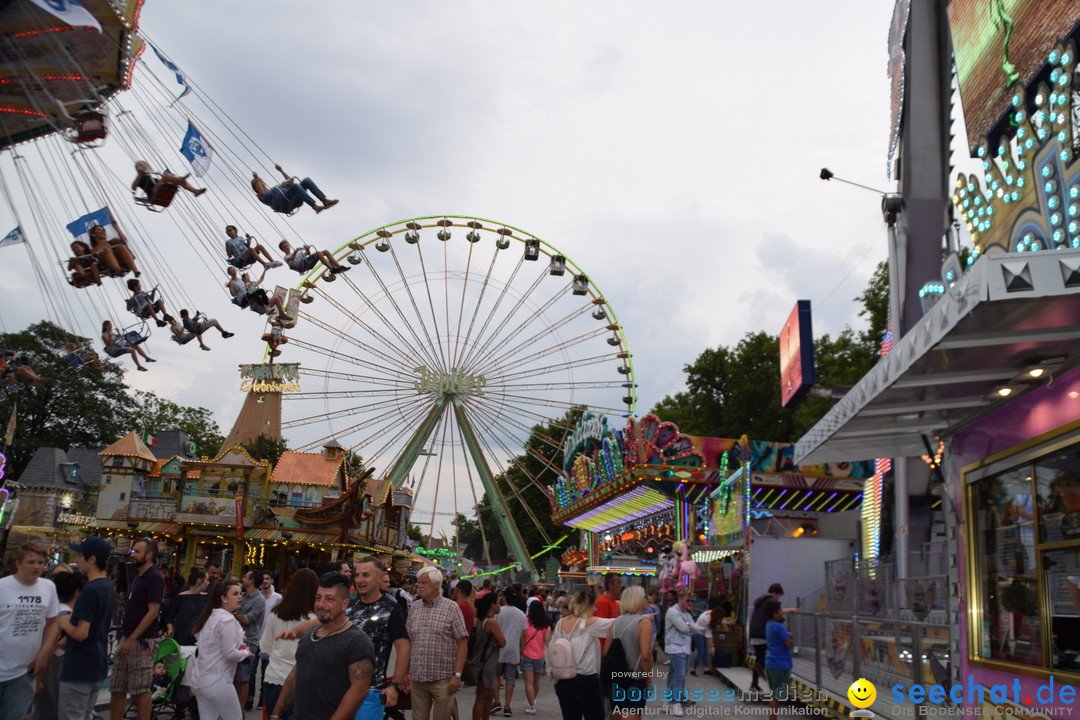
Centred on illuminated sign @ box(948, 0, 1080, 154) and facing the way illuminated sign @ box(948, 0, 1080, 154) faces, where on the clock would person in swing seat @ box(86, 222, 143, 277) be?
The person in swing seat is roughly at 1 o'clock from the illuminated sign.

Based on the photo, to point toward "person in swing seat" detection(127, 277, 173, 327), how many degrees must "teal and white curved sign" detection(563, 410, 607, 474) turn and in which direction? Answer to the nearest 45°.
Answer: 0° — it already faces them

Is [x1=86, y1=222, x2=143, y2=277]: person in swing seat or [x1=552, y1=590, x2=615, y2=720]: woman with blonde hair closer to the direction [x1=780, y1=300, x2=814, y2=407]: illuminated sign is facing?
the person in swing seat

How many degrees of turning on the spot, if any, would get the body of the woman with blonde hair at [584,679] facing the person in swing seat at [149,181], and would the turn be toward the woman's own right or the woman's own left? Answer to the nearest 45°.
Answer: approximately 90° to the woman's own left

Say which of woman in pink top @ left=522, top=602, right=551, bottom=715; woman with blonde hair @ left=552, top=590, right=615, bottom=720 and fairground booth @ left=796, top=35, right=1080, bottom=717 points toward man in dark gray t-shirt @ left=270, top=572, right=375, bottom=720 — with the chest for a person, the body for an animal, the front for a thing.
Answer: the fairground booth

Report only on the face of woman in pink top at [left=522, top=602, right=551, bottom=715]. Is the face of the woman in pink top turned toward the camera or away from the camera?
away from the camera

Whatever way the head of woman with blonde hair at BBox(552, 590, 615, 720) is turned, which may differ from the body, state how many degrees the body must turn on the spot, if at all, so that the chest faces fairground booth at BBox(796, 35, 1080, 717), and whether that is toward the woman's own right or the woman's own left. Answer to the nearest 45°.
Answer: approximately 45° to the woman's own right

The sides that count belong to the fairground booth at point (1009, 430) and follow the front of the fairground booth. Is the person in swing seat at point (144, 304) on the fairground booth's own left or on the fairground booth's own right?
on the fairground booth's own right

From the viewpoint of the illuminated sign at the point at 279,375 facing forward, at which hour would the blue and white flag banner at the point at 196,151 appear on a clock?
The blue and white flag banner is roughly at 12 o'clock from the illuminated sign.

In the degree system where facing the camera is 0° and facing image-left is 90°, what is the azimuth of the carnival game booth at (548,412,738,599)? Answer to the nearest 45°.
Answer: approximately 45°
